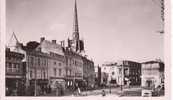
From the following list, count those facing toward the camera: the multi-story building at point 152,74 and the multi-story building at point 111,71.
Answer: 2
